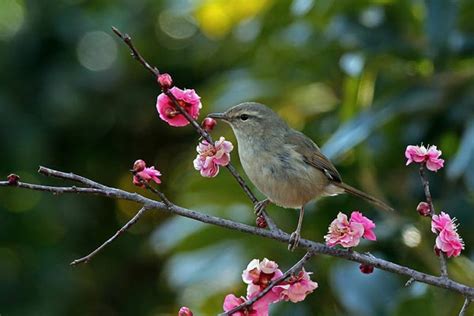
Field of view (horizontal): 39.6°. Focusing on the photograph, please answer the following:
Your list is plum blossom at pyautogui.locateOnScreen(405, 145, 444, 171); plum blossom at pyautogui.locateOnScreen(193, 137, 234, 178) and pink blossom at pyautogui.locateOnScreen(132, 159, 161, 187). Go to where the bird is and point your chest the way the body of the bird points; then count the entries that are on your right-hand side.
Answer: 0

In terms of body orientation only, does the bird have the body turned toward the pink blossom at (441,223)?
no

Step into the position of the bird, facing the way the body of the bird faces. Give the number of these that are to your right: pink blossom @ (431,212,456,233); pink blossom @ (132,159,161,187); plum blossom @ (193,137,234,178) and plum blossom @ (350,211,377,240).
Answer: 0

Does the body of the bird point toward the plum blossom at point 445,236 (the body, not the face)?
no

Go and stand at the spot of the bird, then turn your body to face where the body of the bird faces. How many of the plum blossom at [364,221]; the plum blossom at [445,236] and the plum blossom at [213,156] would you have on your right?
0

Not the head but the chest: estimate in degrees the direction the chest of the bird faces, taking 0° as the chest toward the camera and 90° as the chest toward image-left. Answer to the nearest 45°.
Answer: approximately 90°

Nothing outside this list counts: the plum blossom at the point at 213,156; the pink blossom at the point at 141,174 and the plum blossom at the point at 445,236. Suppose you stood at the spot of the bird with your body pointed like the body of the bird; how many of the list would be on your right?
0

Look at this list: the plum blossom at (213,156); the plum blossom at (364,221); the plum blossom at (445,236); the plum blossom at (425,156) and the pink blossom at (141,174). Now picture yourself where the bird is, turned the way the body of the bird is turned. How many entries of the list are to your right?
0
